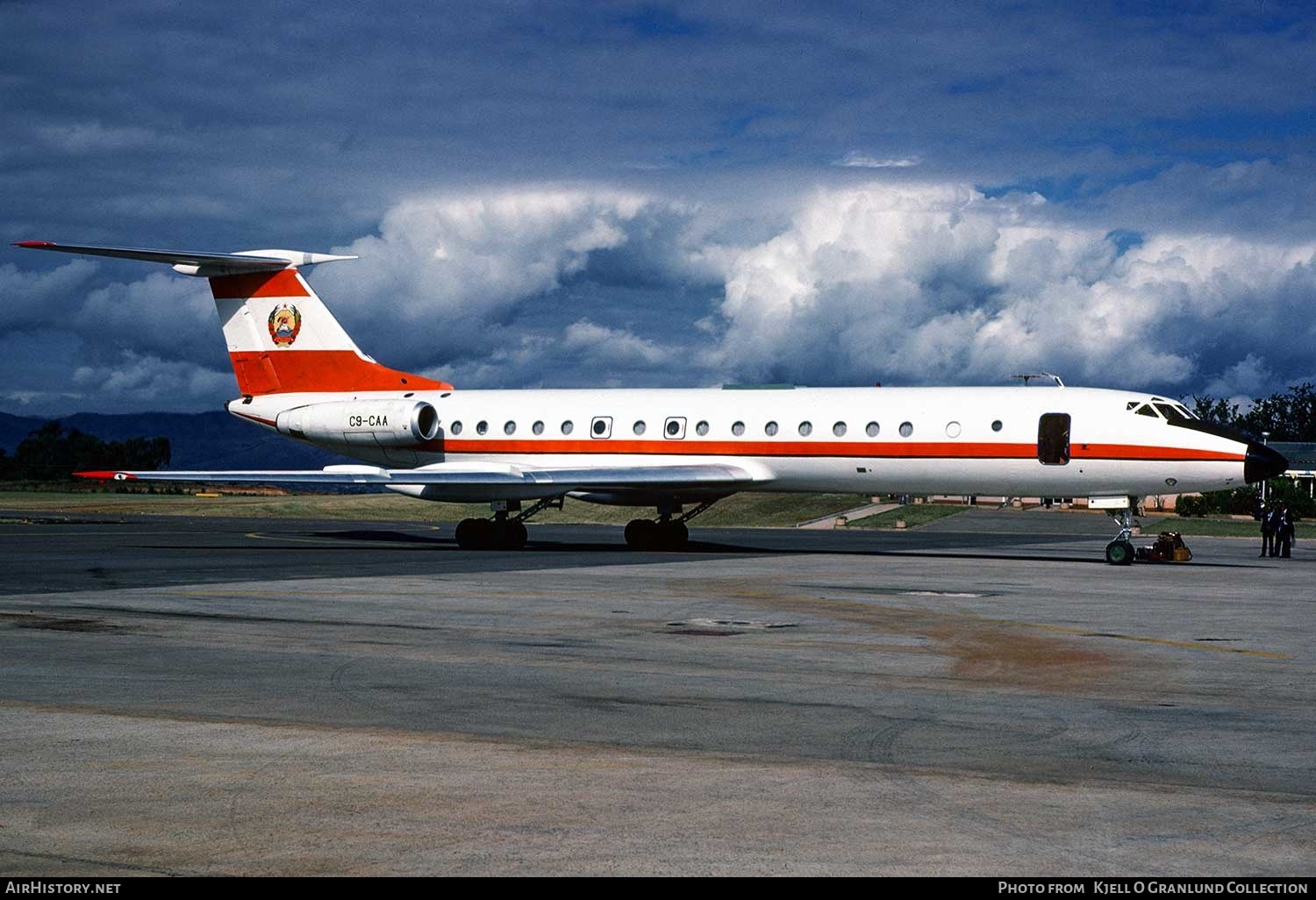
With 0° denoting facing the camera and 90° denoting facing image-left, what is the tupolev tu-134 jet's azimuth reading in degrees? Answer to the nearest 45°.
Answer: approximately 315°
